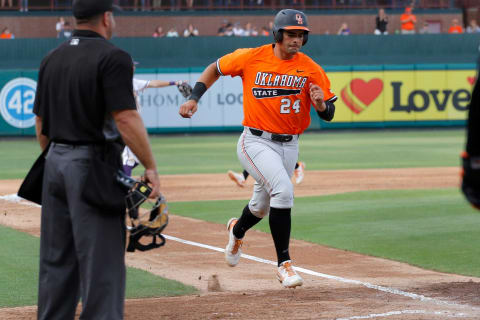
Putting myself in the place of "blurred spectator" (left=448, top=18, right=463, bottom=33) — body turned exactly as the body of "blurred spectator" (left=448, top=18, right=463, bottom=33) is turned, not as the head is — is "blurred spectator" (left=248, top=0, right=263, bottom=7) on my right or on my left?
on my right

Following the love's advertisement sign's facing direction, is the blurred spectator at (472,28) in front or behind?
behind

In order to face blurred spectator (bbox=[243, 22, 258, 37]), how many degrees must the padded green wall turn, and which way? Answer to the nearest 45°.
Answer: approximately 135° to its right

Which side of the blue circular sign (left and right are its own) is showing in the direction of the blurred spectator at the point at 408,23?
left

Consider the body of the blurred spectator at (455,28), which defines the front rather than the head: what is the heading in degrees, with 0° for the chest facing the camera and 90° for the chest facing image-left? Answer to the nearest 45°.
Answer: approximately 0°

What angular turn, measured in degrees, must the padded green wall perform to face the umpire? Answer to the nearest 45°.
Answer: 0° — it already faces them

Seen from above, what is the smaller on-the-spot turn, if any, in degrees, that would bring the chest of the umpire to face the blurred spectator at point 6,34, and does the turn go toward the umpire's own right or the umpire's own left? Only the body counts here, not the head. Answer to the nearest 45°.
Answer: approximately 45° to the umpire's own left

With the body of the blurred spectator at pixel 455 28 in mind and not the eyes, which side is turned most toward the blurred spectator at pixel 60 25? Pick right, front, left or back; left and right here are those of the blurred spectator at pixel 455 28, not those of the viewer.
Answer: right

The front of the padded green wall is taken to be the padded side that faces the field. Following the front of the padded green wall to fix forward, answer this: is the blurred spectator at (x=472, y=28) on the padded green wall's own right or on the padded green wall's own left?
on the padded green wall's own left
